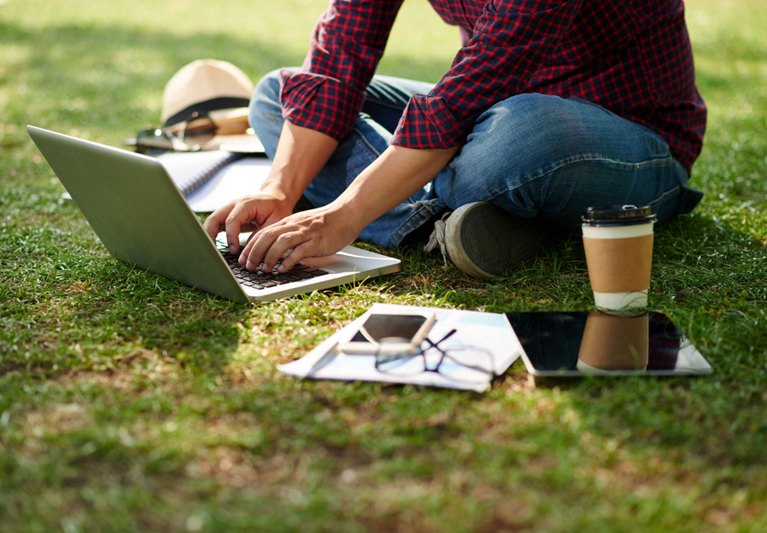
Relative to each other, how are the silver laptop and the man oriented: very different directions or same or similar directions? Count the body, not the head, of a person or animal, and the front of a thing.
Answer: very different directions

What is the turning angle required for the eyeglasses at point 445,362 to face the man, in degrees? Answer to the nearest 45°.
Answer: approximately 180°

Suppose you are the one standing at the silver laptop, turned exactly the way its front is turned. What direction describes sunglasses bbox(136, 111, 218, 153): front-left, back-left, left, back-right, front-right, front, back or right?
front-left

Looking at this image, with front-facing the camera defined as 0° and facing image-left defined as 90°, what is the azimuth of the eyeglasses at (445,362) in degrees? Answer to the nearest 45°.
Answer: approximately 0°

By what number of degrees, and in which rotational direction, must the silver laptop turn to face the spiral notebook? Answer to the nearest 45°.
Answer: approximately 45° to its left

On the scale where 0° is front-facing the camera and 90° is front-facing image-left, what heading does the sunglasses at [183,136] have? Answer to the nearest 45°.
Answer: approximately 45°

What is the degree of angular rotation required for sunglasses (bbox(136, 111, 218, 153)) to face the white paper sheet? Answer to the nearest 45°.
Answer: approximately 45° to its left

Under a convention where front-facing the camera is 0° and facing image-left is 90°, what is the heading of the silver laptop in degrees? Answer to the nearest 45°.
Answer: approximately 225°

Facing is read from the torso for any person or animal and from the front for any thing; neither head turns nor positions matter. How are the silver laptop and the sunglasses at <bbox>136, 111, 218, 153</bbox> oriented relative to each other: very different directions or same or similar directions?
very different directions

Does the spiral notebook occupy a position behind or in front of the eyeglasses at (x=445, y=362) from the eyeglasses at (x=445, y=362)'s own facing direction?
behind

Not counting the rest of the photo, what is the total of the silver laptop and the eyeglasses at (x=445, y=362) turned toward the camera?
1

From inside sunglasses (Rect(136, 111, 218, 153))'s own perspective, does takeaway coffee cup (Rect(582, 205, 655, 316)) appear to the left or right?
on its left
